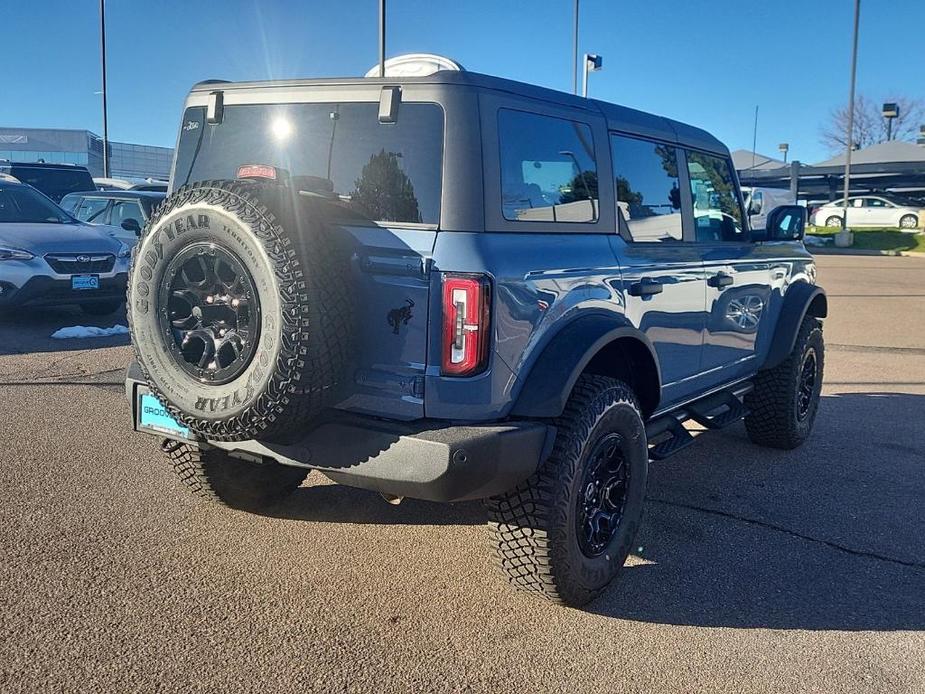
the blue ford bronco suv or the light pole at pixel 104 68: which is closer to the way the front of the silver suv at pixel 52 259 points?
the blue ford bronco suv

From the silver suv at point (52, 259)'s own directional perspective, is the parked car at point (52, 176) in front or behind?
behind

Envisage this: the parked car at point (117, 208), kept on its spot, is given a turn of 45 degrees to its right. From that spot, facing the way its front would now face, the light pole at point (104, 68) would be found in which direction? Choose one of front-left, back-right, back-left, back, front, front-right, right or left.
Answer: back

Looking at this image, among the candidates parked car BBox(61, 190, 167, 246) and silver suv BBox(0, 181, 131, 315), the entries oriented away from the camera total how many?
0

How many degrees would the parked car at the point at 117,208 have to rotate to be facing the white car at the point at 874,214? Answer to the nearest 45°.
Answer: approximately 90° to its left

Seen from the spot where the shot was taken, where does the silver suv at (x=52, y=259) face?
facing the viewer and to the right of the viewer

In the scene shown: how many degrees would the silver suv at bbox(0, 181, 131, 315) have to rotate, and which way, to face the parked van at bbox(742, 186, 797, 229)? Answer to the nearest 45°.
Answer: approximately 90° to its left

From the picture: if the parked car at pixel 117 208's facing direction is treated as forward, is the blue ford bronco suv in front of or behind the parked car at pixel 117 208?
in front

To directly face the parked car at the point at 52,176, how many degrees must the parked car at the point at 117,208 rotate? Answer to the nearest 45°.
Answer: approximately 135° to its left

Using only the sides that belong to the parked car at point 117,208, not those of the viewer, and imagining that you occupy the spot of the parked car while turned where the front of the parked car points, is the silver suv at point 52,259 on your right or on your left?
on your right

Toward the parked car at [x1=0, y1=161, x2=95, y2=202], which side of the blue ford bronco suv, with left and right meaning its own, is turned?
left

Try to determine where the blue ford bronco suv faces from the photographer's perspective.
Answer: facing away from the viewer and to the right of the viewer
